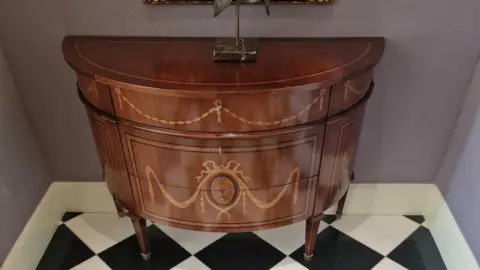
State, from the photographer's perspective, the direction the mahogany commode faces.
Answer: facing the viewer
